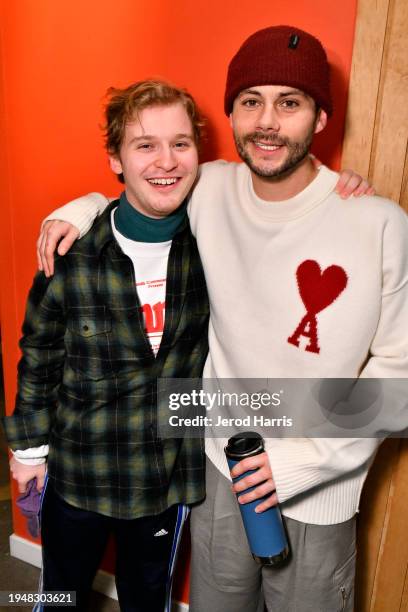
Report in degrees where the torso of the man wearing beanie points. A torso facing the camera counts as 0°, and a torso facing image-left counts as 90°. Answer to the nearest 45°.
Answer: approximately 0°
